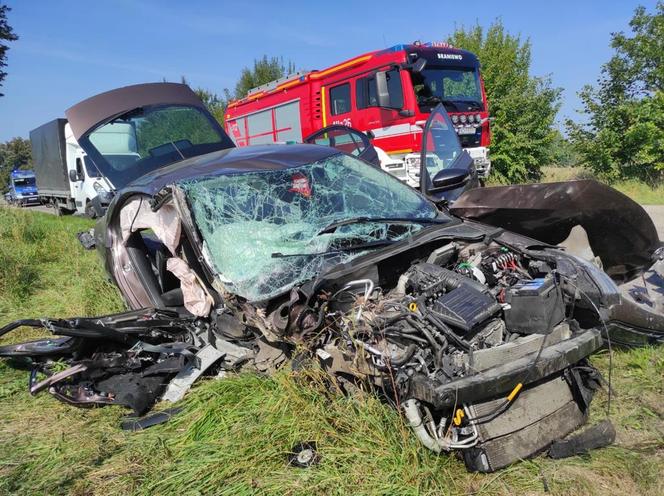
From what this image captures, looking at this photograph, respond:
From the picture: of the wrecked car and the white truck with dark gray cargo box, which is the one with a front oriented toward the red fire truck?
the white truck with dark gray cargo box

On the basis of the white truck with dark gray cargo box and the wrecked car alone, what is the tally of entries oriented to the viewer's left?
0

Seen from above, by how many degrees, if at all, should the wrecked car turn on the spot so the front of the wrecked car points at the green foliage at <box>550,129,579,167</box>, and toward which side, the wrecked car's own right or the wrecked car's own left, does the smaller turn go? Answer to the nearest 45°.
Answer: approximately 90° to the wrecked car's own left

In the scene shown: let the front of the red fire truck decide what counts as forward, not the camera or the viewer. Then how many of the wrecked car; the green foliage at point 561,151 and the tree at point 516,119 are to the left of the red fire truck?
2

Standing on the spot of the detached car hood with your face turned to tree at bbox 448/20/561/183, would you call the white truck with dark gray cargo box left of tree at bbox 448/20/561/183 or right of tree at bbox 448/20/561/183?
left

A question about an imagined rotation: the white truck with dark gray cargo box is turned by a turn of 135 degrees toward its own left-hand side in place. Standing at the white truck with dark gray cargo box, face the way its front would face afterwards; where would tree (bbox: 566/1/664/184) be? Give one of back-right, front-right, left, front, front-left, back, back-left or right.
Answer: back-right

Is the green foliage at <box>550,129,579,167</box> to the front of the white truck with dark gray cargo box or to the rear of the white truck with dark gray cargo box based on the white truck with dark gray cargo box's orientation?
to the front

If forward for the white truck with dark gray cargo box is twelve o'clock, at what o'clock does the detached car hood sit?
The detached car hood is roughly at 1 o'clock from the white truck with dark gray cargo box.

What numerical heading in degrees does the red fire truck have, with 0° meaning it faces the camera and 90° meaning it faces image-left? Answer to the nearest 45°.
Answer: approximately 315°

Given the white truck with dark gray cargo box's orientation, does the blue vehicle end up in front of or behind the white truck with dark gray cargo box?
behind

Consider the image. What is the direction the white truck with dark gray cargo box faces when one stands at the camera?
facing the viewer and to the right of the viewer

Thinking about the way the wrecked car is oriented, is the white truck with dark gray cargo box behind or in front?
behind

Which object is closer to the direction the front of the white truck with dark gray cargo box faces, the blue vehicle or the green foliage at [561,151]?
the green foliage

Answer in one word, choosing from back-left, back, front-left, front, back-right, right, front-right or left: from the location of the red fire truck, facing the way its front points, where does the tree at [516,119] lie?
left

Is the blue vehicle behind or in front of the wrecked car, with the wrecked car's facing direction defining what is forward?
behind

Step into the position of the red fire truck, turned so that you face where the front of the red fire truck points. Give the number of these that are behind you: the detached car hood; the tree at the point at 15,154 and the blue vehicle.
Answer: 2
